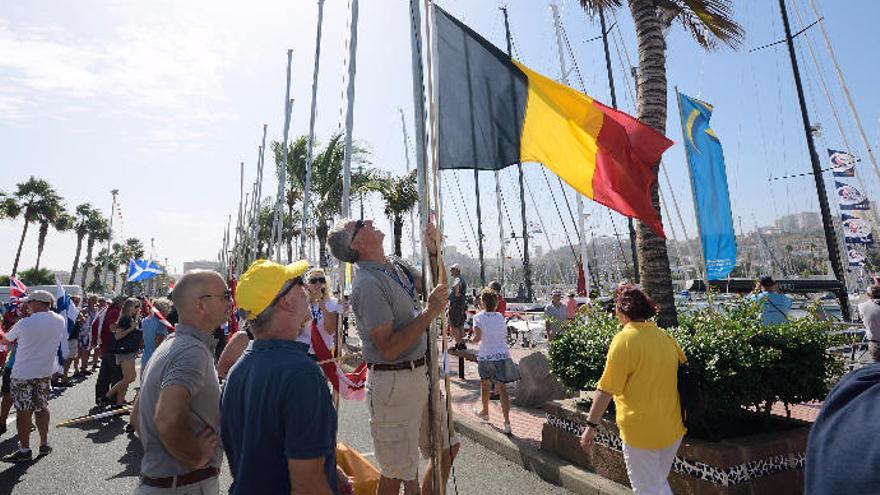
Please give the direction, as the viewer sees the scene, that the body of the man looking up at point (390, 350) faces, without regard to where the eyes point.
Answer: to the viewer's right

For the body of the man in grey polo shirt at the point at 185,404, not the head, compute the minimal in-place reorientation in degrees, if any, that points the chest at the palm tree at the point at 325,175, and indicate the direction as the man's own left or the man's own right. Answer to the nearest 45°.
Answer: approximately 90° to the man's own left

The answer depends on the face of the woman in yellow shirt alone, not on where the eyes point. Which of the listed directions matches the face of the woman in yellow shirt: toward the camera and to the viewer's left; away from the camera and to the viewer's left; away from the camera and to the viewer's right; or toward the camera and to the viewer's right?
away from the camera and to the viewer's left

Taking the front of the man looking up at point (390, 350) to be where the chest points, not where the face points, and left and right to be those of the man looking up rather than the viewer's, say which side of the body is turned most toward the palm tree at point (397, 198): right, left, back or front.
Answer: left

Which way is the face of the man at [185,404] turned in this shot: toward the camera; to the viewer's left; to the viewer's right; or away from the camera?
to the viewer's right

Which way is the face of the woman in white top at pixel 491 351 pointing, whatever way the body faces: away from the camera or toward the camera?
away from the camera

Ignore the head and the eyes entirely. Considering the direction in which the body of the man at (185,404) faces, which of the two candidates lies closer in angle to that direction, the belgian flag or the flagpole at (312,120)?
the belgian flag

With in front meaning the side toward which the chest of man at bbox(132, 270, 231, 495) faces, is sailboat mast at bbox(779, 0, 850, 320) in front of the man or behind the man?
in front

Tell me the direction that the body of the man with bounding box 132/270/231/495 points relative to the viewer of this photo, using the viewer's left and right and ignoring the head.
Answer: facing to the right of the viewer
